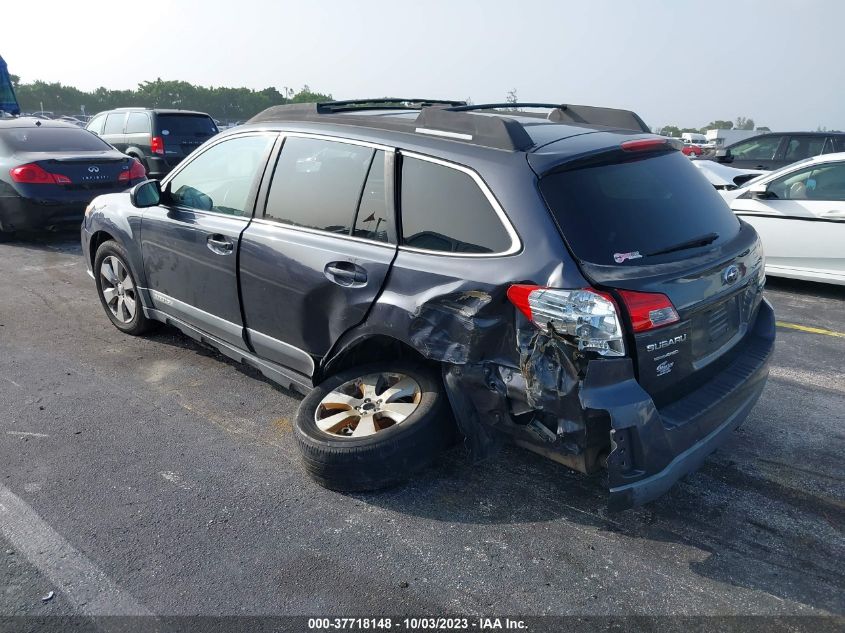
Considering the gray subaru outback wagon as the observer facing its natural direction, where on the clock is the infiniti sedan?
The infiniti sedan is roughly at 12 o'clock from the gray subaru outback wagon.

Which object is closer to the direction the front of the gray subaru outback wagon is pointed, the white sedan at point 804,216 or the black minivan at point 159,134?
the black minivan

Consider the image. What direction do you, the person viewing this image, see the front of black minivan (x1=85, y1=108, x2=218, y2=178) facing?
facing away from the viewer and to the left of the viewer

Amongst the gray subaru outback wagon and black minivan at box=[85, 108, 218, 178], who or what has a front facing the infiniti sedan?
the gray subaru outback wagon

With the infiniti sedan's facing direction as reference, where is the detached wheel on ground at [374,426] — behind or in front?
behind

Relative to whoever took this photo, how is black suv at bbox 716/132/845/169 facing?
facing to the left of the viewer

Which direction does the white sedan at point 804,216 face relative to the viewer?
to the viewer's left

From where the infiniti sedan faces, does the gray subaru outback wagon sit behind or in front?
behind

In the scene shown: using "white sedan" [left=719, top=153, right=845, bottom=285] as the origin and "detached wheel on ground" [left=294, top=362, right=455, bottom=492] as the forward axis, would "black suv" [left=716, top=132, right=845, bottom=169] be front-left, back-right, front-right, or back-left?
back-right

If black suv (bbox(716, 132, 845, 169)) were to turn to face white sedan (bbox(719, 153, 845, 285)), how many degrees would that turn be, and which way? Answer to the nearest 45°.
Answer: approximately 90° to its left

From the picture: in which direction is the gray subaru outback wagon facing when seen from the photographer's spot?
facing away from the viewer and to the left of the viewer
